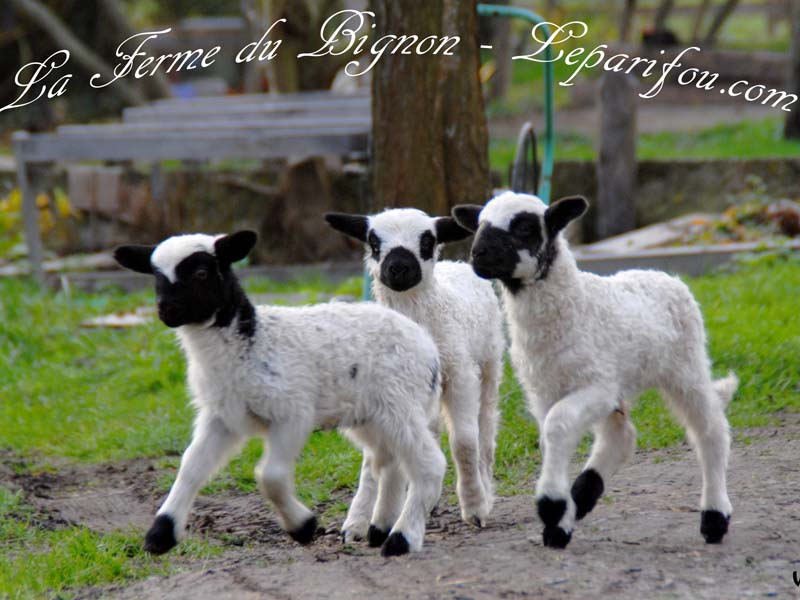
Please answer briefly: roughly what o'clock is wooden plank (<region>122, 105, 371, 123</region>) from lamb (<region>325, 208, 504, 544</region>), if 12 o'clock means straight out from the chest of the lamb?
The wooden plank is roughly at 4 o'clock from the lamb.

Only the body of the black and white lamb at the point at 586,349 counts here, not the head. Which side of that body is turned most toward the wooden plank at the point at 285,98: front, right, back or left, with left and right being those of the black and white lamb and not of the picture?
right

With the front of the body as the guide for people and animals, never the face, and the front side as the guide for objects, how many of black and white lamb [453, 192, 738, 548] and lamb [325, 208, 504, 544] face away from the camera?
0

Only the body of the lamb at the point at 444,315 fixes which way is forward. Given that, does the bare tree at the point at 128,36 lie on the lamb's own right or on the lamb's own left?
on the lamb's own right

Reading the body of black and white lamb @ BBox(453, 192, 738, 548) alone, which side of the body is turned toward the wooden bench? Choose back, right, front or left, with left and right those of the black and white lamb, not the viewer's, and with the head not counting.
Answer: right

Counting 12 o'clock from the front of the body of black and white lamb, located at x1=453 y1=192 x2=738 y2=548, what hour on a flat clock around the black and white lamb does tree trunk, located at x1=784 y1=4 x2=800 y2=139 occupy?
The tree trunk is roughly at 5 o'clock from the black and white lamb.

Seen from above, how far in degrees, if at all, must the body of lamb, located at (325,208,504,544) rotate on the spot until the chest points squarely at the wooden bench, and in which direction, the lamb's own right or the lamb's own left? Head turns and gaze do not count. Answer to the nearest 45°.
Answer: approximately 135° to the lamb's own right

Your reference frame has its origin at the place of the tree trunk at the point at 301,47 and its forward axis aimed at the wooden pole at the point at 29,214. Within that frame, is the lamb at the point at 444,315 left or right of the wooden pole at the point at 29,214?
left
